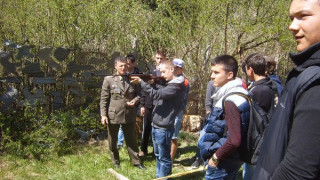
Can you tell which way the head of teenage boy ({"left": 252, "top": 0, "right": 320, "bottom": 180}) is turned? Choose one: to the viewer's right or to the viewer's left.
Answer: to the viewer's left

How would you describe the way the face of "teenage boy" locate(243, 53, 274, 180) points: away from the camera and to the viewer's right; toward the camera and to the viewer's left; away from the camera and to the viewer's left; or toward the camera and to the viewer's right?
away from the camera and to the viewer's left

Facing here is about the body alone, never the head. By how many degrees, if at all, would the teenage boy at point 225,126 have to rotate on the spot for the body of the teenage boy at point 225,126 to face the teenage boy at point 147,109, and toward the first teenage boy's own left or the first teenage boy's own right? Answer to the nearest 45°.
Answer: approximately 45° to the first teenage boy's own right

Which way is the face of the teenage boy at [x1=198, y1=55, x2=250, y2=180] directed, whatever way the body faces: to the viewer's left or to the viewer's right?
to the viewer's left

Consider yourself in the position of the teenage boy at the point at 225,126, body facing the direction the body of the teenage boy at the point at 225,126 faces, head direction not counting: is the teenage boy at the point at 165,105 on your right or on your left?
on your right

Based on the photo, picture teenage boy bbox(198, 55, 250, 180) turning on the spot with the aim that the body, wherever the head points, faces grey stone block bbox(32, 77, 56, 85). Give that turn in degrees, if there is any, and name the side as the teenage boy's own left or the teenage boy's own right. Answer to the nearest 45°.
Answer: approximately 45° to the teenage boy's own right

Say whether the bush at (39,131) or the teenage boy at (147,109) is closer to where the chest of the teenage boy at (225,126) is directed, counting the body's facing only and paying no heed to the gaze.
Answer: the bush

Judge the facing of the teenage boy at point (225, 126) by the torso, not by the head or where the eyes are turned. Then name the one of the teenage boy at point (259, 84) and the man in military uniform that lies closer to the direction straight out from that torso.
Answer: the man in military uniform

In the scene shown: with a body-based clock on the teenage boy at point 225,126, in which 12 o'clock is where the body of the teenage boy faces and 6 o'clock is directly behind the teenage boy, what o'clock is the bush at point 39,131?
The bush is roughly at 1 o'clock from the teenage boy.

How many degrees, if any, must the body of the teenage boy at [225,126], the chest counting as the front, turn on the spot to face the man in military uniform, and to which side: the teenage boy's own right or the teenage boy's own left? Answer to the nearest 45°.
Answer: approximately 45° to the teenage boy's own right

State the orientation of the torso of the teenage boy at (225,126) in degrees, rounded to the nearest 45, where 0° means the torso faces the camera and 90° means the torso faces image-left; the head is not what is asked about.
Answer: approximately 90°

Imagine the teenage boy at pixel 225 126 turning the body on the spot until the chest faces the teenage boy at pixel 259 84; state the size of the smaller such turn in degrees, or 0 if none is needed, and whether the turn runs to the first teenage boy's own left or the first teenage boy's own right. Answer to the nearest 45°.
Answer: approximately 135° to the first teenage boy's own right

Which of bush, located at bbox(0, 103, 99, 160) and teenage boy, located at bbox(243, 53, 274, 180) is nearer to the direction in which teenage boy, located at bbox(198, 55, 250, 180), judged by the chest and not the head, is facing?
the bush
